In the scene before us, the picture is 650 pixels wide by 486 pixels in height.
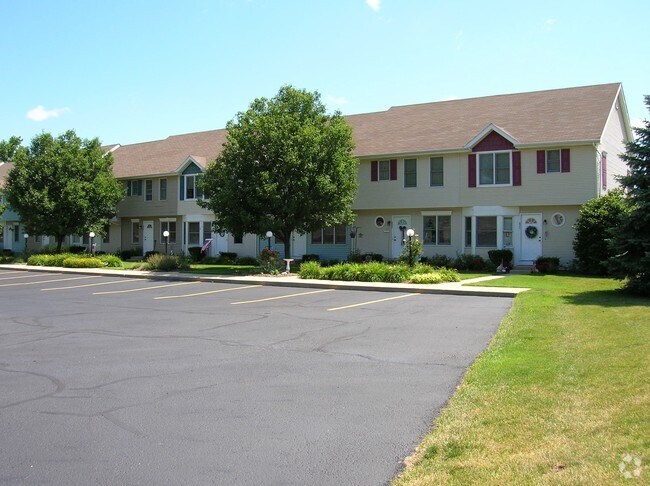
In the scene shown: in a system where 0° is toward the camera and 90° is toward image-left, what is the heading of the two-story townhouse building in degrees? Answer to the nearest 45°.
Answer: approximately 45°

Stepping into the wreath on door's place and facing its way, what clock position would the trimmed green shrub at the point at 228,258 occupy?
The trimmed green shrub is roughly at 3 o'clock from the wreath on door.

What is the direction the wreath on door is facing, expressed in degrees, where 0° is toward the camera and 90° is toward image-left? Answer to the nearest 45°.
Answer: approximately 0°

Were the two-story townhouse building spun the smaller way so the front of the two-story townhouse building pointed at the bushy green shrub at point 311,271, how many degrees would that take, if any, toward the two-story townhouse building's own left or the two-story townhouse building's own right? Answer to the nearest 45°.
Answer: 0° — it already faces it
